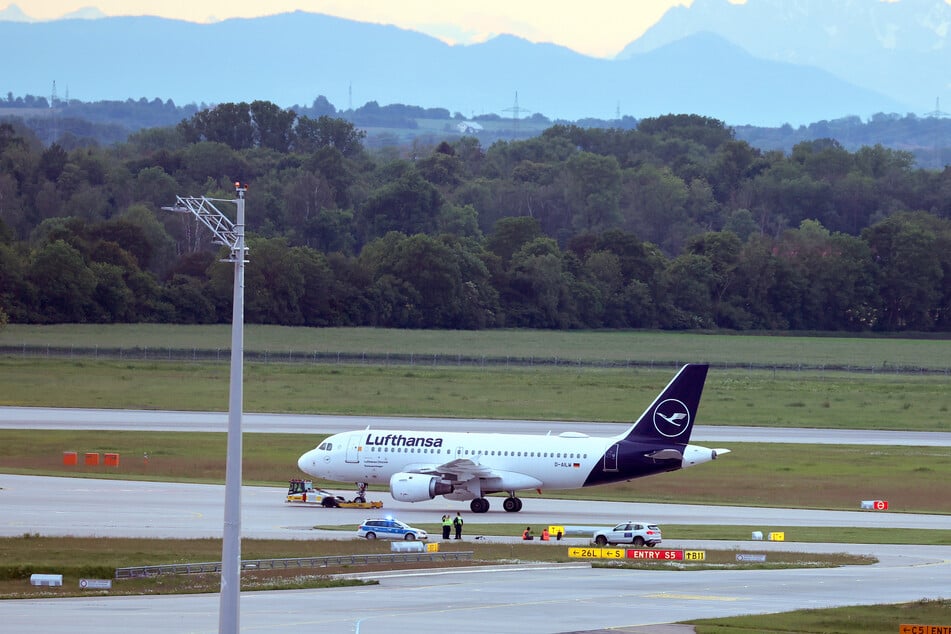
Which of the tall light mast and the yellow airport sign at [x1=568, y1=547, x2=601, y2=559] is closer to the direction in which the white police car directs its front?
the yellow airport sign

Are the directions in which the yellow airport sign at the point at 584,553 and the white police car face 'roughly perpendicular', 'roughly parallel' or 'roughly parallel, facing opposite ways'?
roughly perpendicular

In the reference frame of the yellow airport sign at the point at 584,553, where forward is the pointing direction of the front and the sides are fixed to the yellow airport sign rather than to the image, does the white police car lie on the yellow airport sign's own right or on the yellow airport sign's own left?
on the yellow airport sign's own right

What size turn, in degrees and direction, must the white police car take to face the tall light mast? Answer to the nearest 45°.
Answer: approximately 90° to its right

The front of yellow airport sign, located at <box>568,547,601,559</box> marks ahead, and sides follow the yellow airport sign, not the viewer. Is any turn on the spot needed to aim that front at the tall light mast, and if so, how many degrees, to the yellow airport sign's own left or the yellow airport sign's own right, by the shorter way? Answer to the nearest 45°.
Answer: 0° — it already faces it

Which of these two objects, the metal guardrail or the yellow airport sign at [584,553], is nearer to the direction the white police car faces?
the yellow airport sign

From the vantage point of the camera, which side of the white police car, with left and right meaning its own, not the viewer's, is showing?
right

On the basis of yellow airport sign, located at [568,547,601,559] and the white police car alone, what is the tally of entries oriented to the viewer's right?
1

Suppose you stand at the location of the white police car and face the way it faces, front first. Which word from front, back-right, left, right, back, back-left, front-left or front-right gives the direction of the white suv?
front

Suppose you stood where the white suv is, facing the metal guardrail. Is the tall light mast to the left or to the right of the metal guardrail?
left

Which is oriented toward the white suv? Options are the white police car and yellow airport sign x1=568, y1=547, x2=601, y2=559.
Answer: the white police car

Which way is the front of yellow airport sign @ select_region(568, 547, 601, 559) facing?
toward the camera

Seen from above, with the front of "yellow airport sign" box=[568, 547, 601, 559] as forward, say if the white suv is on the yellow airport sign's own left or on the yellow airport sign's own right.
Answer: on the yellow airport sign's own left
